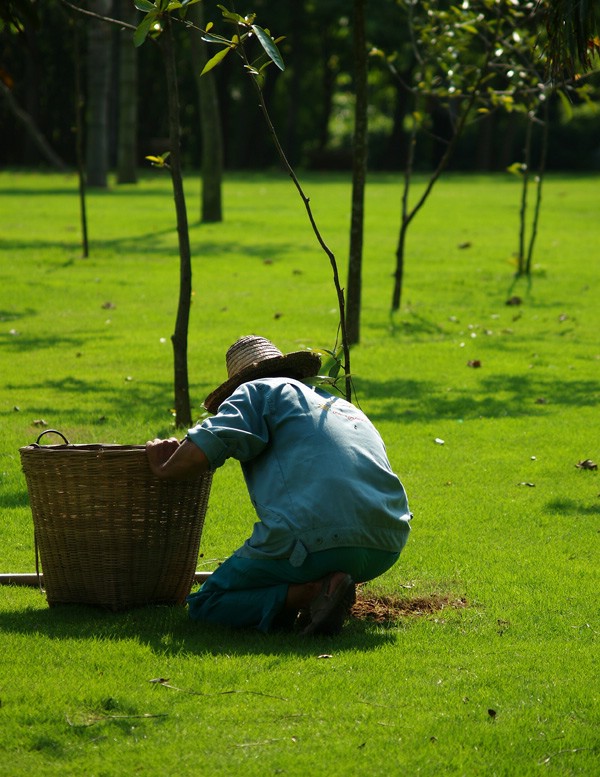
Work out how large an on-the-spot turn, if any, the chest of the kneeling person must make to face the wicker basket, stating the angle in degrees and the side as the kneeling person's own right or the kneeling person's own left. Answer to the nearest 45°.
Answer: approximately 45° to the kneeling person's own left

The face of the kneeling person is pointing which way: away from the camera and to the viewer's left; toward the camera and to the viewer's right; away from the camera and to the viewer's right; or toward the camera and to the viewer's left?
away from the camera and to the viewer's left

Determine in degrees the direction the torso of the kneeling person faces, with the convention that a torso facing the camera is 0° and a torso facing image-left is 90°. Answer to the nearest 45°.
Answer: approximately 135°

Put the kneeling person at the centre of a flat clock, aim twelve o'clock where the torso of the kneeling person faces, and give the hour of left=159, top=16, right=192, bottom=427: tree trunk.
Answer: The tree trunk is roughly at 1 o'clock from the kneeling person.

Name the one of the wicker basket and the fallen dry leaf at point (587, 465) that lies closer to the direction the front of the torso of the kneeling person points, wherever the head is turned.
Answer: the wicker basket

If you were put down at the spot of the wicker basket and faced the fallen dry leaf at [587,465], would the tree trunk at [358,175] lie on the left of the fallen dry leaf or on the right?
left

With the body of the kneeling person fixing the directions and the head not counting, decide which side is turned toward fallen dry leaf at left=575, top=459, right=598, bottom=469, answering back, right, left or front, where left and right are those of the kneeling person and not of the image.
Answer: right
